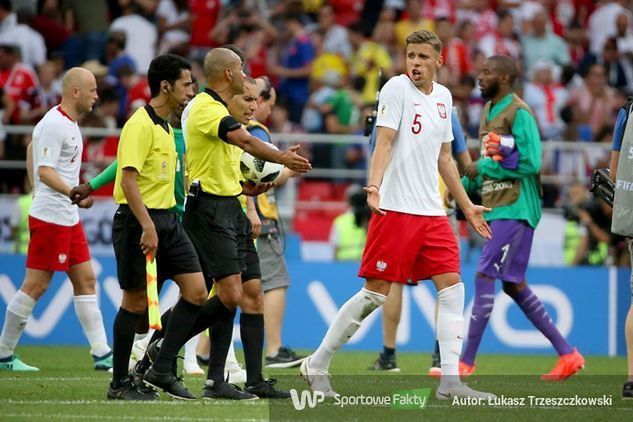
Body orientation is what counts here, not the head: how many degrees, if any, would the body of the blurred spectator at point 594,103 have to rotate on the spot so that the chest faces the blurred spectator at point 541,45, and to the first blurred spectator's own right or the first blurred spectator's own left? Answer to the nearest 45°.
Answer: approximately 135° to the first blurred spectator's own right

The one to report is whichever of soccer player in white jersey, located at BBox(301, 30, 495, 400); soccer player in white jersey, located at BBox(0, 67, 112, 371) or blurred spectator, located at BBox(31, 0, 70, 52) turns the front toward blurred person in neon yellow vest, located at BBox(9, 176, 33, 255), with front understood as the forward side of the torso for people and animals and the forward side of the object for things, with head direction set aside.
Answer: blurred spectator, located at BBox(31, 0, 70, 52)

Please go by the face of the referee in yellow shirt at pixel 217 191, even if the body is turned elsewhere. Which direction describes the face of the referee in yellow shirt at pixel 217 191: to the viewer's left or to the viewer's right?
to the viewer's right

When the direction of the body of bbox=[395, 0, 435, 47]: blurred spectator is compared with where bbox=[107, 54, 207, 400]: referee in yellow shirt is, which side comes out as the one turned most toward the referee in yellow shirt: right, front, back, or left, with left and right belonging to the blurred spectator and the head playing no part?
front

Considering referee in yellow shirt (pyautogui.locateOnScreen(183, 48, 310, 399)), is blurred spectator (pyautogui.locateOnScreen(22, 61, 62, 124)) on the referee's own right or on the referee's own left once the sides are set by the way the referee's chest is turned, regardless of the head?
on the referee's own left

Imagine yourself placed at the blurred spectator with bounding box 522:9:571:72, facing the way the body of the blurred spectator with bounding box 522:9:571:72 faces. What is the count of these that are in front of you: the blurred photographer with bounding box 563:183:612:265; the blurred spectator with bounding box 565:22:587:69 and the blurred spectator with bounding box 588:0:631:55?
1

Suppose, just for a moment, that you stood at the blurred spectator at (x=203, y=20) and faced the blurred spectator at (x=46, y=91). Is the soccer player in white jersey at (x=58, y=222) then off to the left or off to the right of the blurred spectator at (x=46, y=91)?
left

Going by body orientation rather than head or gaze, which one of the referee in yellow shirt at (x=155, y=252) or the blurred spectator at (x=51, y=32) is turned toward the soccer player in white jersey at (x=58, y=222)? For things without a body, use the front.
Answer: the blurred spectator

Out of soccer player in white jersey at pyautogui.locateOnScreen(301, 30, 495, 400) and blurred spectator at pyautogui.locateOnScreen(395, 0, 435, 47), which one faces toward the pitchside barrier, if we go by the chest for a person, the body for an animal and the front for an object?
the blurred spectator

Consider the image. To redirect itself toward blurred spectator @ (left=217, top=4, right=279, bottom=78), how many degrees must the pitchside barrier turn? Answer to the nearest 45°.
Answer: approximately 135° to its right
